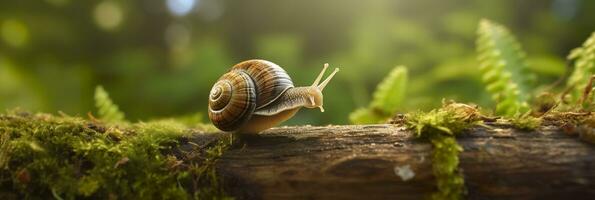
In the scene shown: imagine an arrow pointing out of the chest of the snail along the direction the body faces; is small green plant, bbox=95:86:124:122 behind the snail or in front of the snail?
behind

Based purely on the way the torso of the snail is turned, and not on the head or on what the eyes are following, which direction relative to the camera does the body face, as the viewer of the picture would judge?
to the viewer's right

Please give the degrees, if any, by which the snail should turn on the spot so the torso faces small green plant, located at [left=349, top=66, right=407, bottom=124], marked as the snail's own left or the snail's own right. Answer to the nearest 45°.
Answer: approximately 45° to the snail's own left

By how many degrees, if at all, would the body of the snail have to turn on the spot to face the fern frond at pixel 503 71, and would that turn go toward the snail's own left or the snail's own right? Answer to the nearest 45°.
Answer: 0° — it already faces it

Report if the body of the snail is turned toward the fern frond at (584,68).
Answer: yes

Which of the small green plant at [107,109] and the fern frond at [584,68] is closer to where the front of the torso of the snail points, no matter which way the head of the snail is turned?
the fern frond
